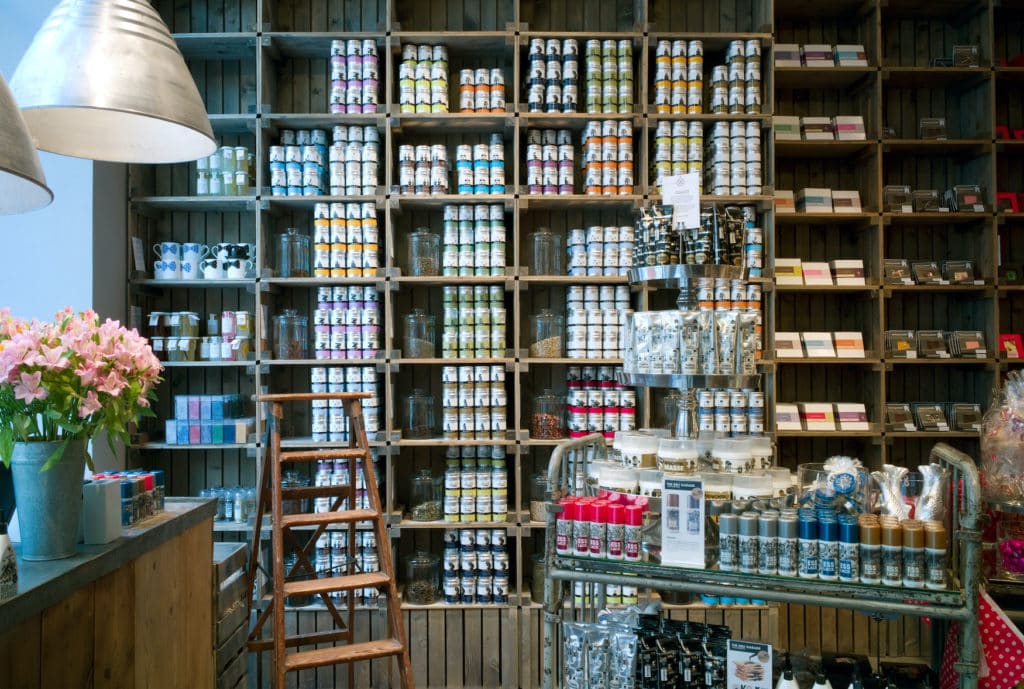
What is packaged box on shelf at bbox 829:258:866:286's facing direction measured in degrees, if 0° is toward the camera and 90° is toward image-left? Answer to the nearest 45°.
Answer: approximately 0°

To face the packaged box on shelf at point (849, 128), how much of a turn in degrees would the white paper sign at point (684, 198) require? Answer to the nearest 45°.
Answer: approximately 180°

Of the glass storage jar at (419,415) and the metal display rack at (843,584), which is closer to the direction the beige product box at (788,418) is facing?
the metal display rack

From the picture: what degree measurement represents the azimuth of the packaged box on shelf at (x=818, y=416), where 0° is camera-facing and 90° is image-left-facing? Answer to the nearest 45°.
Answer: approximately 0°

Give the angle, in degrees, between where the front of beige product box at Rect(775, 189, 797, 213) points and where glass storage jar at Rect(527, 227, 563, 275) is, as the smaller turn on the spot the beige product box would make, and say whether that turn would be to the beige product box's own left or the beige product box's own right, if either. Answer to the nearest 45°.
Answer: approximately 90° to the beige product box's own right
